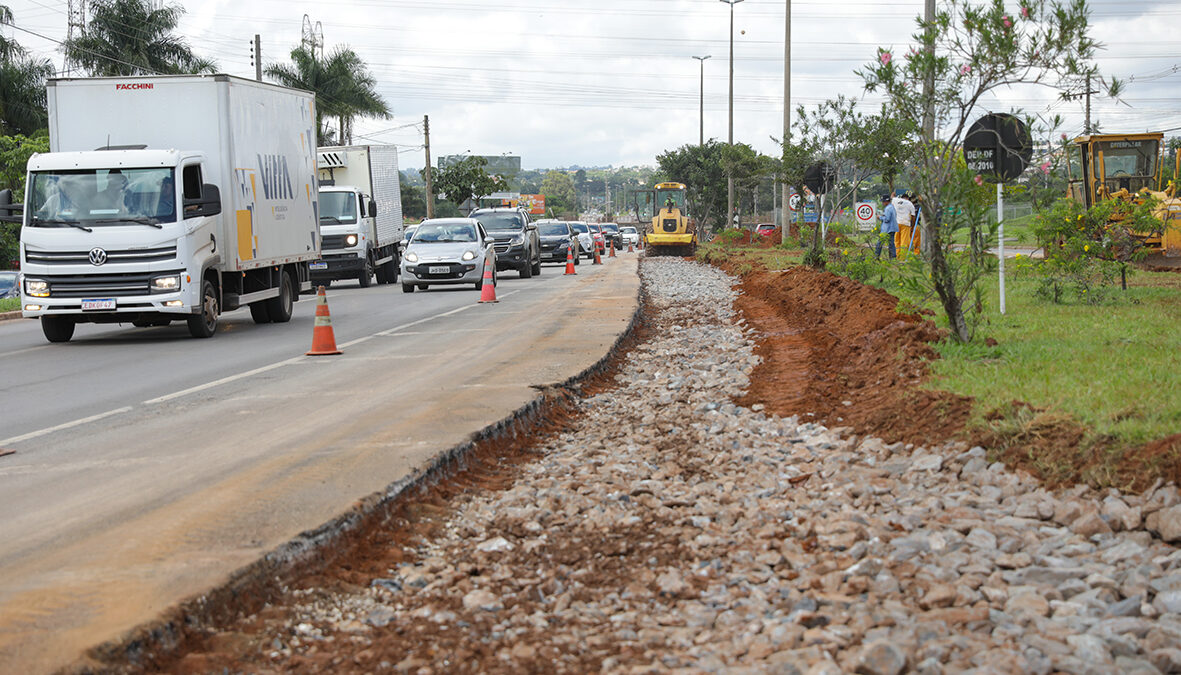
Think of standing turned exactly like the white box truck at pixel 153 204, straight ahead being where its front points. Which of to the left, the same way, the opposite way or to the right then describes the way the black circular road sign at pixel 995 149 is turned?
the opposite way

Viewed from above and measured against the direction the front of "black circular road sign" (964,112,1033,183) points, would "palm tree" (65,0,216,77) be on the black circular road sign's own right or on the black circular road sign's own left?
on the black circular road sign's own left

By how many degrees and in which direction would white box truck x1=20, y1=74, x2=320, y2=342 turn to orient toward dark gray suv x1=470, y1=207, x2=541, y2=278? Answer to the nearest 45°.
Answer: approximately 180°

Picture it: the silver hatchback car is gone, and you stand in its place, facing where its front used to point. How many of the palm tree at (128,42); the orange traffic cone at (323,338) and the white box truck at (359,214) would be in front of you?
1

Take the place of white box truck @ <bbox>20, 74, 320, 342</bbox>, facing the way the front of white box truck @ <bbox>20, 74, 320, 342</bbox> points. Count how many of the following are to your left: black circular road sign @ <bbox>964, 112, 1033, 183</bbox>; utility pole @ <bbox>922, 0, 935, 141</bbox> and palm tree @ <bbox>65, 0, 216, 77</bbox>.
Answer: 2

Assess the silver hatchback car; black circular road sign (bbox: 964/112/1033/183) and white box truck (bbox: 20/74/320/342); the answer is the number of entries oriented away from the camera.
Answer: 1

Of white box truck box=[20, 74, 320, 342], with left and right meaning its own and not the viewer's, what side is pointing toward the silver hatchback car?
back

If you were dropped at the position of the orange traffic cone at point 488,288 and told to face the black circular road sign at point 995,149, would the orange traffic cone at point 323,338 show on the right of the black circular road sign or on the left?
right

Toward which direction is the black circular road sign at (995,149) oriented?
away from the camera

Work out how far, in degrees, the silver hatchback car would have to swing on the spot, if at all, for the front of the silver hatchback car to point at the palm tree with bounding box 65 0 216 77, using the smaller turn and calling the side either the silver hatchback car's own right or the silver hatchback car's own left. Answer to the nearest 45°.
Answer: approximately 135° to the silver hatchback car's own right

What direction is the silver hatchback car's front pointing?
toward the camera

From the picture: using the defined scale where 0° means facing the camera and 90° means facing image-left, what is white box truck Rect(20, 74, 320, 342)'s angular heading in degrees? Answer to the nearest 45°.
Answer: approximately 45°
